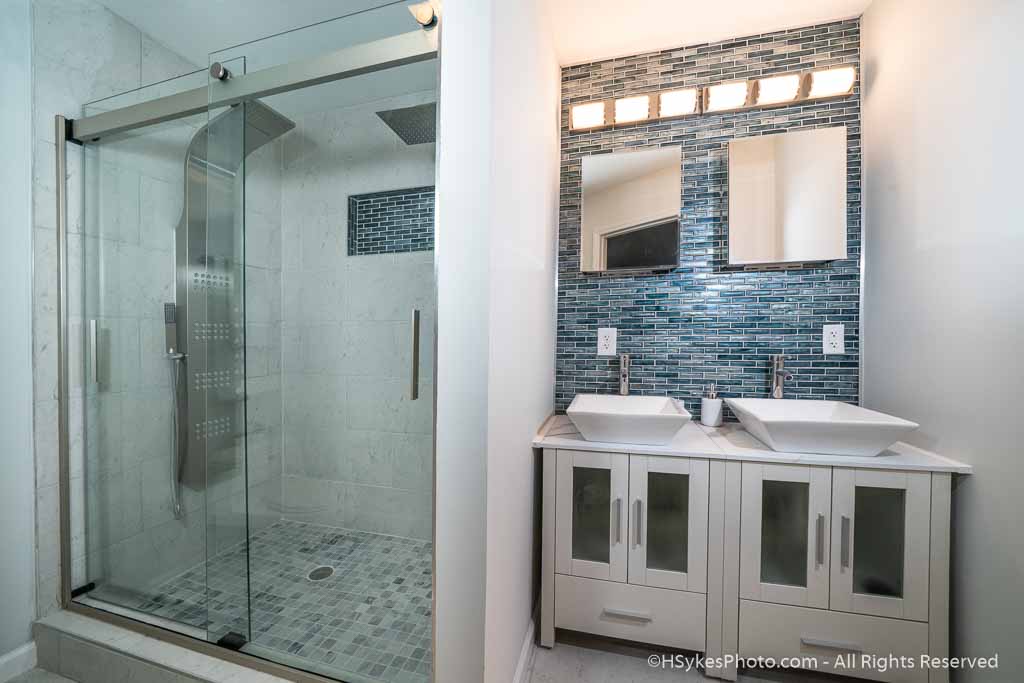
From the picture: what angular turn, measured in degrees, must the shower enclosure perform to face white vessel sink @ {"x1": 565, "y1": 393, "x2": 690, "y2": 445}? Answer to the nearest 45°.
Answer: approximately 90° to its left

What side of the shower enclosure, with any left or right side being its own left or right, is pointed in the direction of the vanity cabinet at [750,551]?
left

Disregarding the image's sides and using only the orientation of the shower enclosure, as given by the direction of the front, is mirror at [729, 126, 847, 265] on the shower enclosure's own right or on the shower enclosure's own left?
on the shower enclosure's own left

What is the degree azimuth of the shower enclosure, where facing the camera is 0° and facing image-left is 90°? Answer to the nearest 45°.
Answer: approximately 45°

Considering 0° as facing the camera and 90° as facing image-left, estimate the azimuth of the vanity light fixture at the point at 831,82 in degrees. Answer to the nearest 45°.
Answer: approximately 0°
